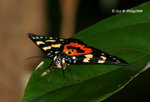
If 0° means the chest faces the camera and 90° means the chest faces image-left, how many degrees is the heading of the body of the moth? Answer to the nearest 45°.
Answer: approximately 45°
